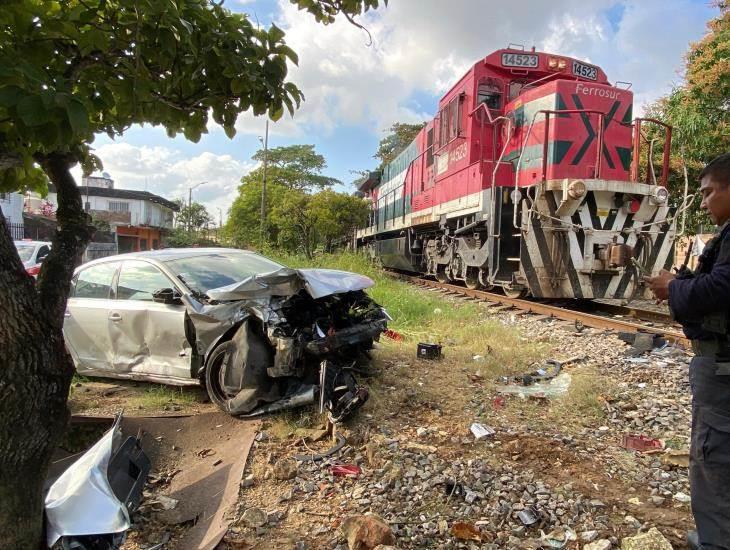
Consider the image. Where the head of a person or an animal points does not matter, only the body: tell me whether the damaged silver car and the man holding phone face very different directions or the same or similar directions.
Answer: very different directions

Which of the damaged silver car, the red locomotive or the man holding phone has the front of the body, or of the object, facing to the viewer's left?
the man holding phone

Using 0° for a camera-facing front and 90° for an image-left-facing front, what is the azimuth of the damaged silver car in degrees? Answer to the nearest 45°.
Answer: approximately 315°

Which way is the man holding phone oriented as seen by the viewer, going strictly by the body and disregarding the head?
to the viewer's left

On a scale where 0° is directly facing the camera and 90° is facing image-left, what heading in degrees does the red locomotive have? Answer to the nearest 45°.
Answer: approximately 315°

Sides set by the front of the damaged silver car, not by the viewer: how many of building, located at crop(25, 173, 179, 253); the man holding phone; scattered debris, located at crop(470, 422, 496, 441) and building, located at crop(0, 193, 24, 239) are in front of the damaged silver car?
2

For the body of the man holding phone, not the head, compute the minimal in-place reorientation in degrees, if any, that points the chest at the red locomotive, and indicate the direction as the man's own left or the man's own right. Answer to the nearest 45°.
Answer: approximately 90° to the man's own right

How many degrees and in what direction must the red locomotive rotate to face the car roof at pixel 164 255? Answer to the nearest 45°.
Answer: approximately 90° to its right

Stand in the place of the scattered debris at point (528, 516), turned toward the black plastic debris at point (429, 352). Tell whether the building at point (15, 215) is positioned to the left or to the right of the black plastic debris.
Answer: left
